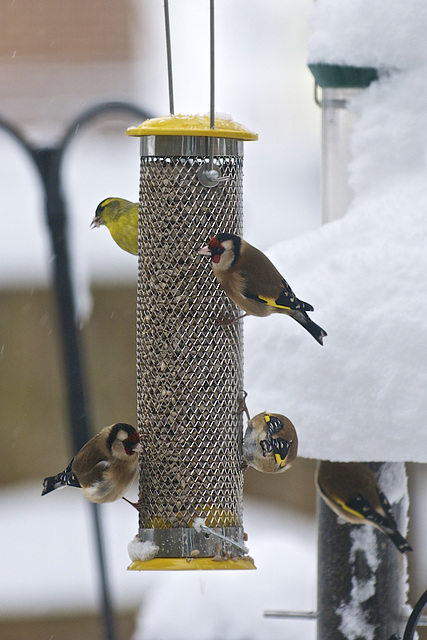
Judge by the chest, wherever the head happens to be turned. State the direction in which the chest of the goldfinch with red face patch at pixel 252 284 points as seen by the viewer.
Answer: to the viewer's left

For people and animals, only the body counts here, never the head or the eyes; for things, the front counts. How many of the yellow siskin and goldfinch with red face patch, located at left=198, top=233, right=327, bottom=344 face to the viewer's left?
2

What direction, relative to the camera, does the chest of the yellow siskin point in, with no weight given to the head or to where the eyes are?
to the viewer's left

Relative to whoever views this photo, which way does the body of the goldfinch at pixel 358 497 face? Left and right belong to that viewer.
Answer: facing away from the viewer and to the left of the viewer
